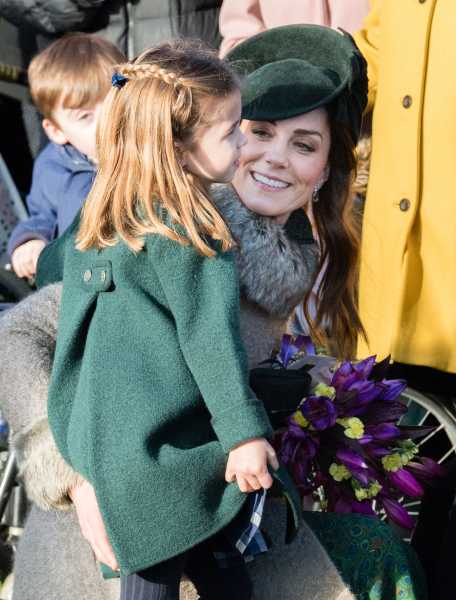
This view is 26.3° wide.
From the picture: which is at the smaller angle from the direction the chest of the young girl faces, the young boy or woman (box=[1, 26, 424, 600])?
the woman

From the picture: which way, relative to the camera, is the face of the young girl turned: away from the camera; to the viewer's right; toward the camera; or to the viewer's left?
to the viewer's right

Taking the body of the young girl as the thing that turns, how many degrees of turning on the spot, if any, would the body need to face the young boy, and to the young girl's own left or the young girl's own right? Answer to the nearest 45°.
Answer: approximately 45° to the young girl's own left

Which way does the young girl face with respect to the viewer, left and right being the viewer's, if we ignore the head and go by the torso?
facing away from the viewer and to the right of the viewer

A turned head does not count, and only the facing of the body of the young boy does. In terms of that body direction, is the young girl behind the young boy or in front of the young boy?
in front

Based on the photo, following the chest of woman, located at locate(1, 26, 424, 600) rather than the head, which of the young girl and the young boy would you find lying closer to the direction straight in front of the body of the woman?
the young girl

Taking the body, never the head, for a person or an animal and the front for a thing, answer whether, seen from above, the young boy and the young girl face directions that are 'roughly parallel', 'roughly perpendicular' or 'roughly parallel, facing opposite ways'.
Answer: roughly perpendicular

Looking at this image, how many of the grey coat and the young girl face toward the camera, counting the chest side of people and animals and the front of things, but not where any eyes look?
1

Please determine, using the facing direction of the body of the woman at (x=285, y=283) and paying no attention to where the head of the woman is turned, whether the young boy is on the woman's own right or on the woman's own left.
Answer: on the woman's own right
